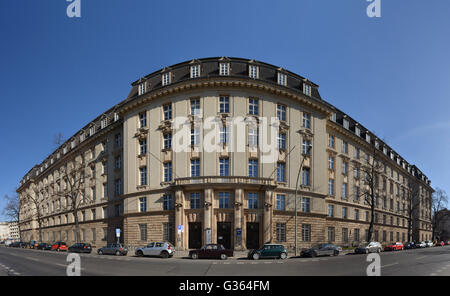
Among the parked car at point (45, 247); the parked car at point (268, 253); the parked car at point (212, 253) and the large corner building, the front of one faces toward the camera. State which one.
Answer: the large corner building
